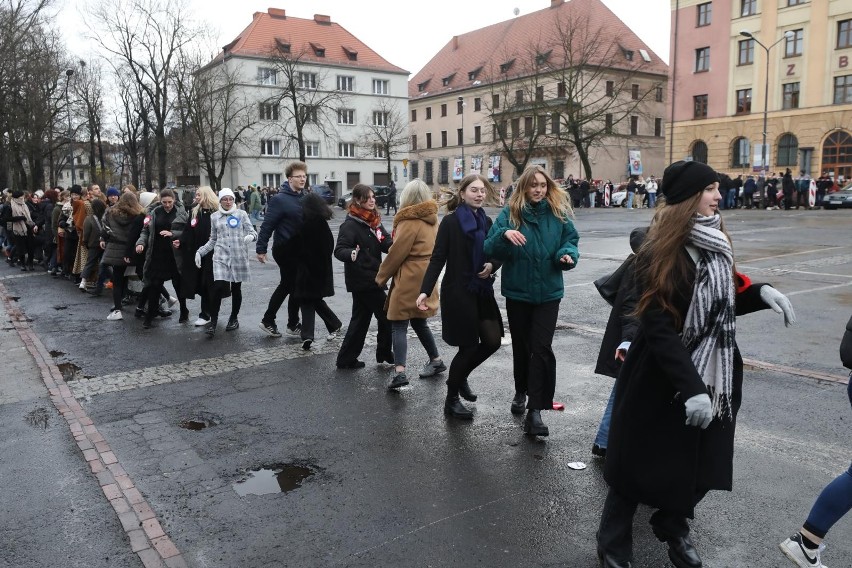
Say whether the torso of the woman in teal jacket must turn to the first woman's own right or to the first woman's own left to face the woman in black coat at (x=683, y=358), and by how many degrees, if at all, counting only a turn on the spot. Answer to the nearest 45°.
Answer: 0° — they already face them

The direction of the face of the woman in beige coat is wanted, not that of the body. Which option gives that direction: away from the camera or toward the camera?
away from the camera

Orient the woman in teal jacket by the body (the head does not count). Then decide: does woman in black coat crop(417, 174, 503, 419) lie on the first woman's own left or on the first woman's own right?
on the first woman's own right

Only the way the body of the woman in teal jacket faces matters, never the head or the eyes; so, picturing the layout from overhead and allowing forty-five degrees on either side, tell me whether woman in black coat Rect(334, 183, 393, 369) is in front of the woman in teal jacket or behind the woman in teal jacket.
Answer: behind

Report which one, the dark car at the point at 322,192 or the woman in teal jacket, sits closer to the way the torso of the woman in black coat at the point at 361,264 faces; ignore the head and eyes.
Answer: the woman in teal jacket

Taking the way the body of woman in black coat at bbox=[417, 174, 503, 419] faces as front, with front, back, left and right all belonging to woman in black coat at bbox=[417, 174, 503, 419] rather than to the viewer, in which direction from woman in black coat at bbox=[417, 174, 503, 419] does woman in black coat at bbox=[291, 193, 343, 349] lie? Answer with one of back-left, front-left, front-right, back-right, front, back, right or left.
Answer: back

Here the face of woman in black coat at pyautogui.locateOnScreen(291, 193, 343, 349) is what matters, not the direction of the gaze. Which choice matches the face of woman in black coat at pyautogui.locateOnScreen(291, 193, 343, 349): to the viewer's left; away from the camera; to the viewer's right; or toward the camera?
away from the camera

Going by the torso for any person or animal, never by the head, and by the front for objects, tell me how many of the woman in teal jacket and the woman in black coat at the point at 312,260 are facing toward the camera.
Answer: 1

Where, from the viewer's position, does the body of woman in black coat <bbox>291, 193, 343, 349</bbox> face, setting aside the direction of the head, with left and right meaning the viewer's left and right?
facing away from the viewer and to the right of the viewer

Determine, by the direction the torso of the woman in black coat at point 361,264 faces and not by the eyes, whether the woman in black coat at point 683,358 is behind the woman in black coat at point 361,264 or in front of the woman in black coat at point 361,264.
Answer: in front

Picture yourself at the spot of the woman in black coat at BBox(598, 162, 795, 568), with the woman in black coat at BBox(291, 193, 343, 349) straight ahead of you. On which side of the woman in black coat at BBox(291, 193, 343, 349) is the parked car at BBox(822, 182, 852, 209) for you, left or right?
right

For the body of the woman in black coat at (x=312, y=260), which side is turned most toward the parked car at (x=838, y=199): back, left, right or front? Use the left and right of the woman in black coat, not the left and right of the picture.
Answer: front

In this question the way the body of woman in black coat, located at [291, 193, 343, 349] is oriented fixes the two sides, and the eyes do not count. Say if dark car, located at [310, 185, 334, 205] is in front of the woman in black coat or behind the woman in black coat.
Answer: in front

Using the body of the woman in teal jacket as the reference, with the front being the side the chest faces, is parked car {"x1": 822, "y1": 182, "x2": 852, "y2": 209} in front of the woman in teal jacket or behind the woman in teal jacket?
behind

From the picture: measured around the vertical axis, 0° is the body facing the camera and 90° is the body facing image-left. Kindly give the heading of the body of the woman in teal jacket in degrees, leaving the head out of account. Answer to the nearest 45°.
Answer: approximately 0°

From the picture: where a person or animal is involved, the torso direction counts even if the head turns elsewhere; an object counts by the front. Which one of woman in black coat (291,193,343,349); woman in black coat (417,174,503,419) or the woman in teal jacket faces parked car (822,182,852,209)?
woman in black coat (291,193,343,349)
